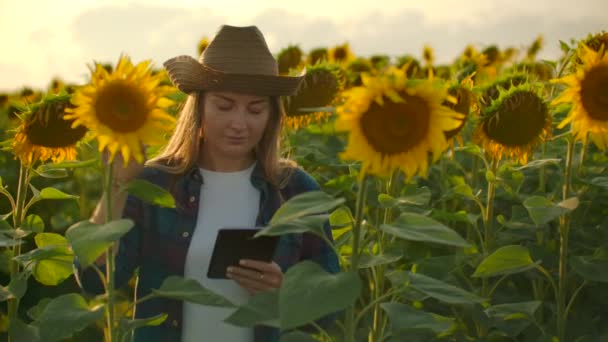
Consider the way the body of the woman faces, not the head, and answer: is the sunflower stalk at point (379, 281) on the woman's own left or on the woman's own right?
on the woman's own left

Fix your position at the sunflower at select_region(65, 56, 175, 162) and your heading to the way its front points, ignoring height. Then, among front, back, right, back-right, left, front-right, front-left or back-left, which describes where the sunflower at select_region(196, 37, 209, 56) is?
back

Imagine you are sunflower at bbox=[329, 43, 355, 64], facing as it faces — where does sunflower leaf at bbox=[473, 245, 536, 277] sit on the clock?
The sunflower leaf is roughly at 12 o'clock from the sunflower.

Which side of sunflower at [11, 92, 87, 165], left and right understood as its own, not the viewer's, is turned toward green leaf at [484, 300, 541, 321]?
left

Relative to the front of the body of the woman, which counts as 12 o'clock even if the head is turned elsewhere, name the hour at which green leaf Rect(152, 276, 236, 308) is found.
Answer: The green leaf is roughly at 12 o'clock from the woman.
